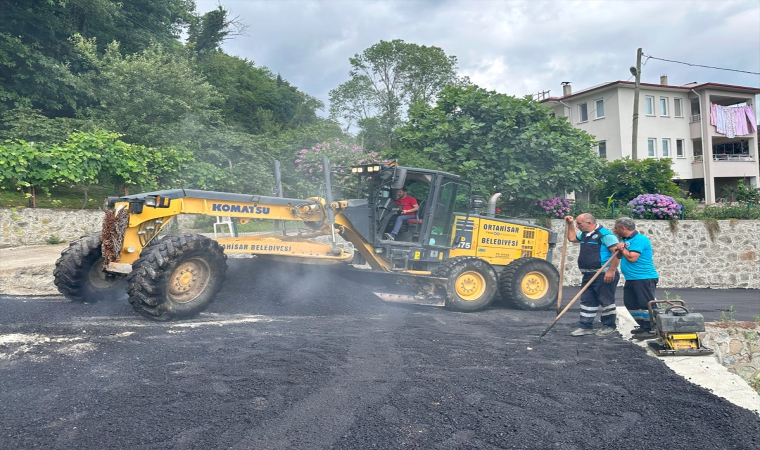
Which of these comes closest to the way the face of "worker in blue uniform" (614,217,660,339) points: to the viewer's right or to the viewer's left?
to the viewer's left

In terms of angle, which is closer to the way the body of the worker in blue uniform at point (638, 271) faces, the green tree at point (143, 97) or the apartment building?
the green tree

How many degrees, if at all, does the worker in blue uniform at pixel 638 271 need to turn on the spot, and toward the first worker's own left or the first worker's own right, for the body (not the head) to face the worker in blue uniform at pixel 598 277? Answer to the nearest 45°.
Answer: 0° — they already face them

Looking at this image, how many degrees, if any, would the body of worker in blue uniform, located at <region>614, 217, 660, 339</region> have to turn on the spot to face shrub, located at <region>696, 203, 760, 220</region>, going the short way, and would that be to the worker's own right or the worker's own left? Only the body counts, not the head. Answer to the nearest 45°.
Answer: approximately 90° to the worker's own right

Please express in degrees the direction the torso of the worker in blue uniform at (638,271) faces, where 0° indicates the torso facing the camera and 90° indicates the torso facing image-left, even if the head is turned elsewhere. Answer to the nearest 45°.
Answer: approximately 90°

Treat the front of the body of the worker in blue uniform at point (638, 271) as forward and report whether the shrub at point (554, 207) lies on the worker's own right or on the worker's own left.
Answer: on the worker's own right

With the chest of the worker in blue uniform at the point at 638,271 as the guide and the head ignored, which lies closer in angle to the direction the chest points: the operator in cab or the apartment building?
the operator in cab

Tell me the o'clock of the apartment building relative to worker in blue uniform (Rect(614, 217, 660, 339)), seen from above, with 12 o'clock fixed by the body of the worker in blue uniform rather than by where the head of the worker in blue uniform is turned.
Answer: The apartment building is roughly at 3 o'clock from the worker in blue uniform.
